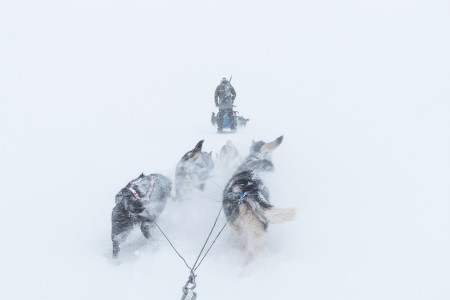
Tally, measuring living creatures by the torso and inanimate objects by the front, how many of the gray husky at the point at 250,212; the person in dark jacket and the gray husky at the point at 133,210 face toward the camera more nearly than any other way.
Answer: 0

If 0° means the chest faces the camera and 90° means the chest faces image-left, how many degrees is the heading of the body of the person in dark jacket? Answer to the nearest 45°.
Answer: approximately 180°

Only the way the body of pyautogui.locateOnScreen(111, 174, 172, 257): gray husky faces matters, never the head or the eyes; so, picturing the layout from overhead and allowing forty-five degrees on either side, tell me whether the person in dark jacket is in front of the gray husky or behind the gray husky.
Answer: in front

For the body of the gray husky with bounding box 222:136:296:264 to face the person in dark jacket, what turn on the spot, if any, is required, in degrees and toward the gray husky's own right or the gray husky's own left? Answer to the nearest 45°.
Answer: approximately 45° to the gray husky's own left

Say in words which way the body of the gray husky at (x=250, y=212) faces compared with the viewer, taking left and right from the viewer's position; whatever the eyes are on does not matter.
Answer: facing away from the viewer and to the right of the viewer

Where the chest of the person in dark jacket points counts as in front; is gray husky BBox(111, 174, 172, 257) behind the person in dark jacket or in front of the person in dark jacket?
behind

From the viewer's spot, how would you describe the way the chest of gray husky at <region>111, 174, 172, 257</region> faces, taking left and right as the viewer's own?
facing away from the viewer and to the right of the viewer

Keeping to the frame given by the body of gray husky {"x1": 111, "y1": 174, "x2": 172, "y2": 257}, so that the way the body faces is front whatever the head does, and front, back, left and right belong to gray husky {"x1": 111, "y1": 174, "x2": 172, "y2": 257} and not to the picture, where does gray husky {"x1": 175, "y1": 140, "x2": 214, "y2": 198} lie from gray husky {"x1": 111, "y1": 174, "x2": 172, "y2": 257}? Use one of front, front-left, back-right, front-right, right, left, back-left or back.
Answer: front

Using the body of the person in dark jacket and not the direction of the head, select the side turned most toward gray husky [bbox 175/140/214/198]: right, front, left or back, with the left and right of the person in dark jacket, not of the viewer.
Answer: back

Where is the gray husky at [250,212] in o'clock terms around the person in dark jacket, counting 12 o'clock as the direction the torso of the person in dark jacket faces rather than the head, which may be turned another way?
The gray husky is roughly at 6 o'clock from the person in dark jacket.

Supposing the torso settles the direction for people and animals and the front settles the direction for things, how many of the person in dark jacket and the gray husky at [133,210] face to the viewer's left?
0

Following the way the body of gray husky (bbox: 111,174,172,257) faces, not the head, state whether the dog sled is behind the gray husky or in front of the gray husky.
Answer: in front

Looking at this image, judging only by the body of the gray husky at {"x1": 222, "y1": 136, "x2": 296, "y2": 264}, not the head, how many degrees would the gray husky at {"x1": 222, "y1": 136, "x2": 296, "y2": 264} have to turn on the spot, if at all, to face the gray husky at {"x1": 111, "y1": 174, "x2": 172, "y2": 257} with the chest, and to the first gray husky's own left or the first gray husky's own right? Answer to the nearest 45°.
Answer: approximately 135° to the first gray husky's own left
